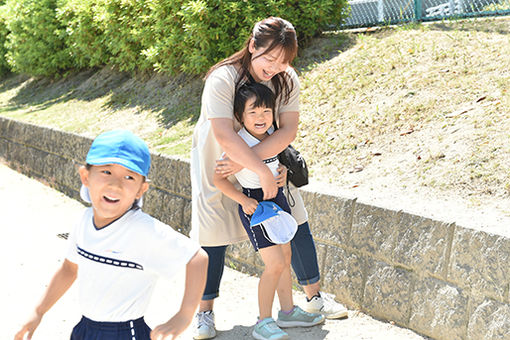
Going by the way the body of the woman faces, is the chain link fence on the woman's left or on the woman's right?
on the woman's left

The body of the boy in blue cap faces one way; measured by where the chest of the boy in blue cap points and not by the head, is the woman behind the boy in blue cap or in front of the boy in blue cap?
behind

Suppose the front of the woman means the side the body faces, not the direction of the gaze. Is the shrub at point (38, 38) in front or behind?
behind

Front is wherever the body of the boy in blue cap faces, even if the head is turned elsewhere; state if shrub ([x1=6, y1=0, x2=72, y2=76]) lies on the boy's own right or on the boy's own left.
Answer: on the boy's own right

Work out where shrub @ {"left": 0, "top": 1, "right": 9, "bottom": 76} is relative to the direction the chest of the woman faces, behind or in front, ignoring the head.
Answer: behind

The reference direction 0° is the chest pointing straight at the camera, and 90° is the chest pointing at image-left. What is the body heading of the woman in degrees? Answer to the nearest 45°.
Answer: approximately 315°

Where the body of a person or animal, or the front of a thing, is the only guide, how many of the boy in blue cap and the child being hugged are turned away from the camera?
0
